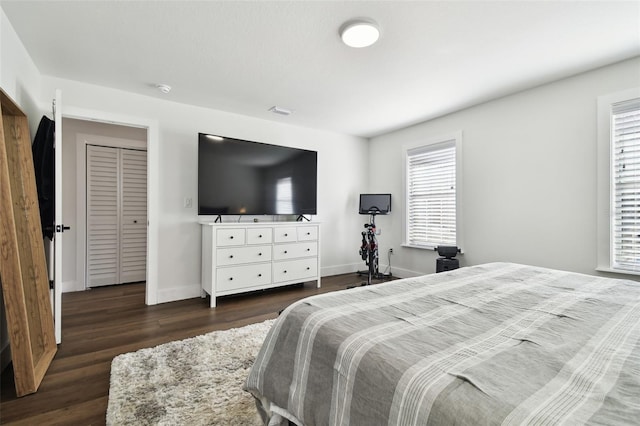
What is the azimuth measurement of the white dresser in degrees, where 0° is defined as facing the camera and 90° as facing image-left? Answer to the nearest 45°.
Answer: approximately 315°

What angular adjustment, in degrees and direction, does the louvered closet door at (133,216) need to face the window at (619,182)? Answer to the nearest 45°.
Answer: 0° — it already faces it

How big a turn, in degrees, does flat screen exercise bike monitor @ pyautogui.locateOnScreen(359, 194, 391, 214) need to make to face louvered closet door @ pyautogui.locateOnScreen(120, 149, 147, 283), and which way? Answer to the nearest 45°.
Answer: approximately 90° to its right

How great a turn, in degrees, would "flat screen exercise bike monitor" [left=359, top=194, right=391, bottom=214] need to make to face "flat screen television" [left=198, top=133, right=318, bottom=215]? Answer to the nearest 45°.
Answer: approximately 45° to its right

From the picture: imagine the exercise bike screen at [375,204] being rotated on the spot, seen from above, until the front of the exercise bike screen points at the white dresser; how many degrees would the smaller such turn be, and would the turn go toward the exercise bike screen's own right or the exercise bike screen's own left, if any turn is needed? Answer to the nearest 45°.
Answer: approximately 45° to the exercise bike screen's own right
